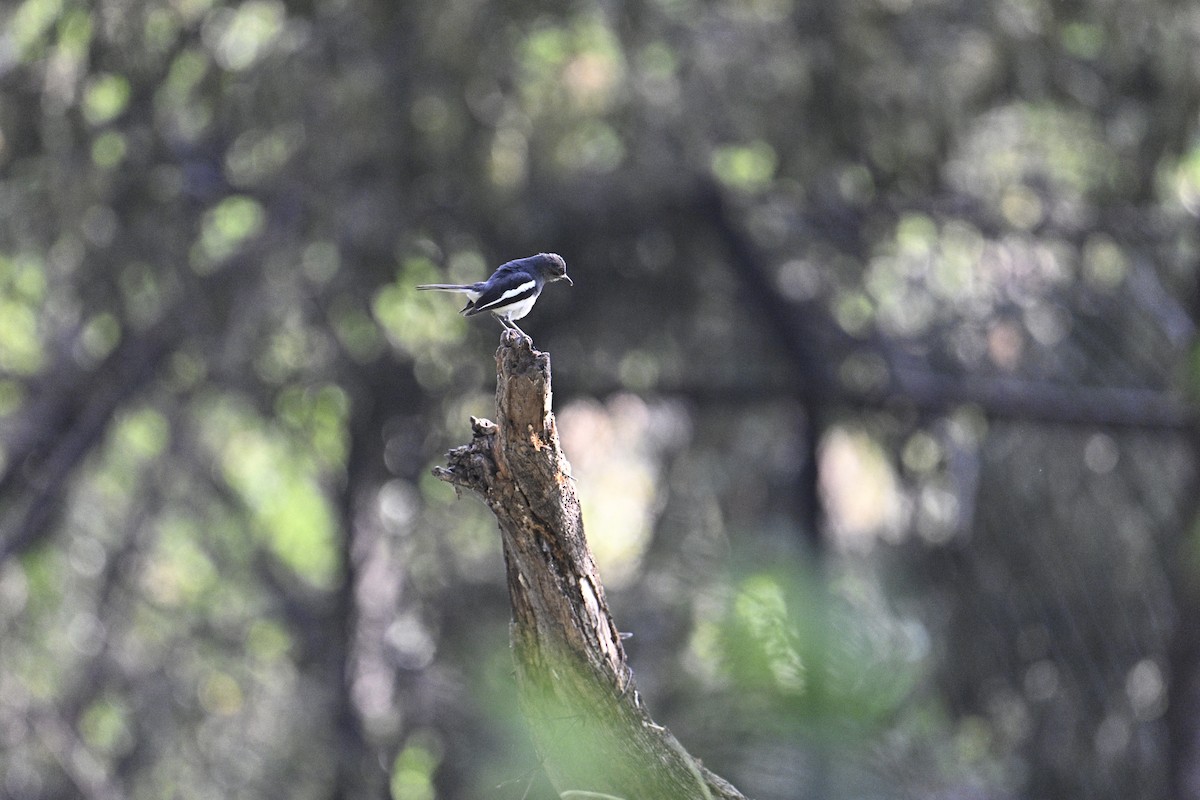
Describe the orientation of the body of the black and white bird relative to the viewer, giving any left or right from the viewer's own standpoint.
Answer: facing to the right of the viewer
